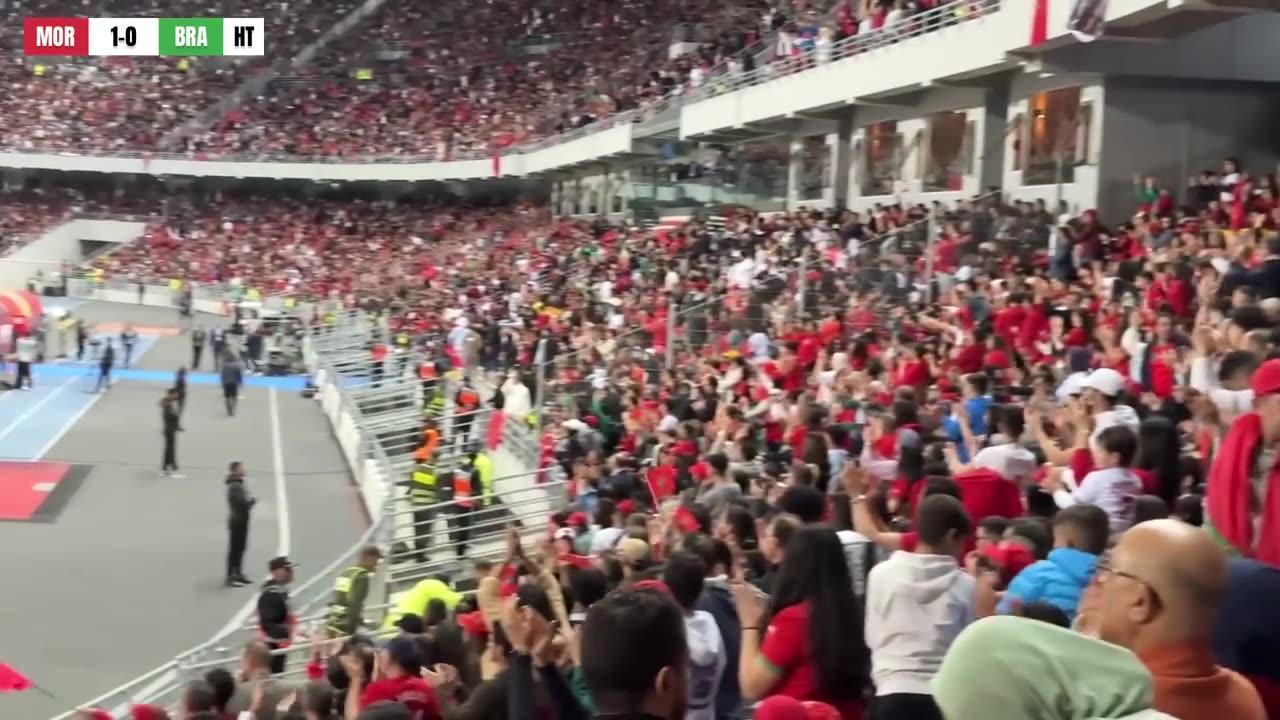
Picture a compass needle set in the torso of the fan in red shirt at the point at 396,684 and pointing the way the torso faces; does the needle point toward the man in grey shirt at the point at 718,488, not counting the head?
no

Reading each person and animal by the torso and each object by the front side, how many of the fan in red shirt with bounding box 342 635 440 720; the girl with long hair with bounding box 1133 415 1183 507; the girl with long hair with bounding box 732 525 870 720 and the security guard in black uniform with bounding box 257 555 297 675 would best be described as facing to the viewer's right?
1

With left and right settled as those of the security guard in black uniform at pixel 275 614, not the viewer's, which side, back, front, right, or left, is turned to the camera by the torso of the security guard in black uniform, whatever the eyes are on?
right

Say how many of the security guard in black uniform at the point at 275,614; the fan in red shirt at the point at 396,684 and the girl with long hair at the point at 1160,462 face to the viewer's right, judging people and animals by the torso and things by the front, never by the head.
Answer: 1

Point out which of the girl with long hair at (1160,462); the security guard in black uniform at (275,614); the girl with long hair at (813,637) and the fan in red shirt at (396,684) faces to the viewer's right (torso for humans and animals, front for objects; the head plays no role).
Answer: the security guard in black uniform

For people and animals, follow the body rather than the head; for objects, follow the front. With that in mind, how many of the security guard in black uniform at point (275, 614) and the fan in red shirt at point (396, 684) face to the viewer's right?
1

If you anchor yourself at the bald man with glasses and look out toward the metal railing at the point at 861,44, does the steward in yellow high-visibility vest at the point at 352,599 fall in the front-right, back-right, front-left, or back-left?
front-left

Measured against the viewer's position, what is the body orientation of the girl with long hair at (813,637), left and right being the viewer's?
facing away from the viewer and to the left of the viewer

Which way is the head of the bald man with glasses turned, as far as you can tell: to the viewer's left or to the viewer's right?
to the viewer's left

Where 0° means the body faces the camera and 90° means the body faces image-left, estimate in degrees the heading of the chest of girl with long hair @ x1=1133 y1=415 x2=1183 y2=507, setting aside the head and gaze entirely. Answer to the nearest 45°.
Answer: approximately 135°

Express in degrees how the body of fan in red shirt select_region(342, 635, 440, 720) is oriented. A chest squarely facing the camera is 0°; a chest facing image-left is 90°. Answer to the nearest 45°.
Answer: approximately 135°

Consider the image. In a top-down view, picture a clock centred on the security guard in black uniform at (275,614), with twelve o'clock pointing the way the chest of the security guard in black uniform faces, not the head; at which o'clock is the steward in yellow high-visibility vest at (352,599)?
The steward in yellow high-visibility vest is roughly at 12 o'clock from the security guard in black uniform.

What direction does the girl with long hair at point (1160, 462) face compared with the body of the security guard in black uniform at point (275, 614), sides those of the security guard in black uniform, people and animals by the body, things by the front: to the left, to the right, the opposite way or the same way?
to the left

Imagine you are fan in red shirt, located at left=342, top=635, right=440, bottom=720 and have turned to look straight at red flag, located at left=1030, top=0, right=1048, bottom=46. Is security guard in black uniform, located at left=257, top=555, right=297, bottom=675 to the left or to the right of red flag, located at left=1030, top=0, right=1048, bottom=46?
left

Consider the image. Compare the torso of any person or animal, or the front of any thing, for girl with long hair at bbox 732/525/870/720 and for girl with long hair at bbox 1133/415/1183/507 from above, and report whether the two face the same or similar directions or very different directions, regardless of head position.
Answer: same or similar directions
